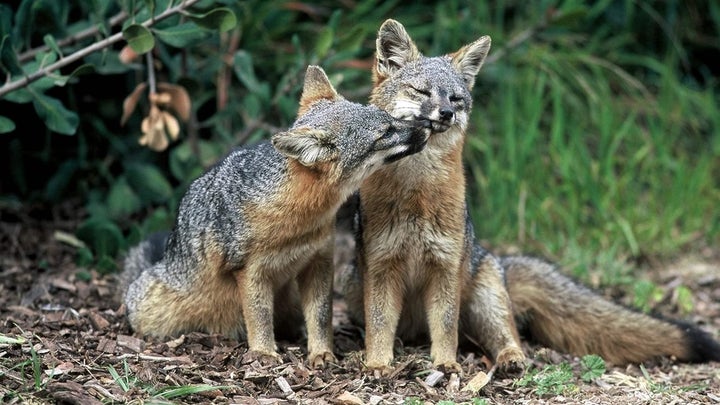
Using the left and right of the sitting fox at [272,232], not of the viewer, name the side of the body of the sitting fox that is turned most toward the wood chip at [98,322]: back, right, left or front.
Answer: back

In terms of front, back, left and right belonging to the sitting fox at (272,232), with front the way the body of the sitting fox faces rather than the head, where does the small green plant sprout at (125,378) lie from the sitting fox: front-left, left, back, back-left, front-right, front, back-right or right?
right

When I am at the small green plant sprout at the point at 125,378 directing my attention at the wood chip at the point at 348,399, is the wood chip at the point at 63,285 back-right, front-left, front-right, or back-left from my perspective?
back-left

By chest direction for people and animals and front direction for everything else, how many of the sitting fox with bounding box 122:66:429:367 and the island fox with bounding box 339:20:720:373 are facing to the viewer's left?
0

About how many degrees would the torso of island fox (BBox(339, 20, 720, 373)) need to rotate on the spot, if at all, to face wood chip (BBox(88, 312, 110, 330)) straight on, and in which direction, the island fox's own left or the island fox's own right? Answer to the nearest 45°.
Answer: approximately 90° to the island fox's own right

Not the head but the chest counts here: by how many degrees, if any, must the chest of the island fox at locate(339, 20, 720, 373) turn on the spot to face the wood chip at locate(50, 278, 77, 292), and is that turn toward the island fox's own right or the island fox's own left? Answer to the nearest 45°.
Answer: approximately 90° to the island fox's own right

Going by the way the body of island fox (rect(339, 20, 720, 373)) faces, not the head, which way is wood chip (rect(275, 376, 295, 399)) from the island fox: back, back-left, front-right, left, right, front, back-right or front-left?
front-right

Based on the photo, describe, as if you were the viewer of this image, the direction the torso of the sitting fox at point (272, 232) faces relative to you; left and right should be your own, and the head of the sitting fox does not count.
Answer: facing the viewer and to the right of the viewer

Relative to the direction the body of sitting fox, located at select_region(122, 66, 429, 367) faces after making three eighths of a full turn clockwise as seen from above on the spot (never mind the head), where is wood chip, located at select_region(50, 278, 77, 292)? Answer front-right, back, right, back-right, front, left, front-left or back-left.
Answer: front-right
